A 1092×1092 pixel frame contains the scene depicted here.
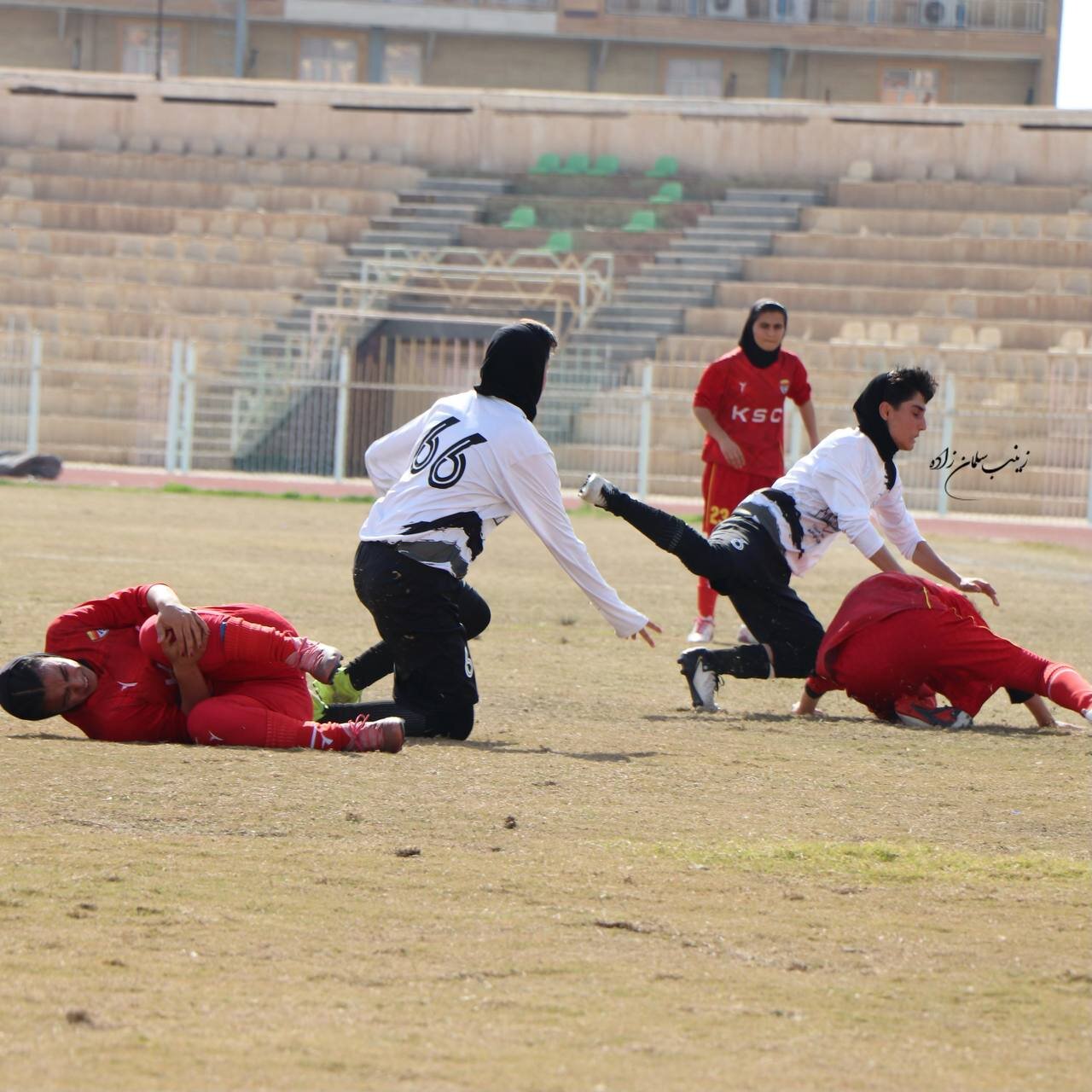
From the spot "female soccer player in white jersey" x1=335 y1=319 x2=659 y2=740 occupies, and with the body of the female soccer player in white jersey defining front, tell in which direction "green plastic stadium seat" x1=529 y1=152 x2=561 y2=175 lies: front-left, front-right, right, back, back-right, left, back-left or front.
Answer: front-left

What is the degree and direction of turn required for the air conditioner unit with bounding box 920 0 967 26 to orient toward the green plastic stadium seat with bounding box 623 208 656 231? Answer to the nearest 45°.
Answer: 0° — it already faces it

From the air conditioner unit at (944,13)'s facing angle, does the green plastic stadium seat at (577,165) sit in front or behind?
in front

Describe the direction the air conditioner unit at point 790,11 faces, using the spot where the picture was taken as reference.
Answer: facing the viewer

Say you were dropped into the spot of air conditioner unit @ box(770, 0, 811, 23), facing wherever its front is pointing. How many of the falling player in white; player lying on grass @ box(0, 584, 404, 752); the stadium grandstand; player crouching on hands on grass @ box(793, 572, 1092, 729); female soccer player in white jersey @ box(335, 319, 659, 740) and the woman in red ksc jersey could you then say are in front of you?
6

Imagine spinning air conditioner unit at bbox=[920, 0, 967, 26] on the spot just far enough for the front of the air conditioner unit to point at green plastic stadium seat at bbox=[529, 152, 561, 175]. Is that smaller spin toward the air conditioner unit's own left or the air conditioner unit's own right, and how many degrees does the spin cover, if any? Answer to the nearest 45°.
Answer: approximately 45° to the air conditioner unit's own right

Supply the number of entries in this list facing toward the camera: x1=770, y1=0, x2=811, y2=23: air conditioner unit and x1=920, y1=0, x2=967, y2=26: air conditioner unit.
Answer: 2

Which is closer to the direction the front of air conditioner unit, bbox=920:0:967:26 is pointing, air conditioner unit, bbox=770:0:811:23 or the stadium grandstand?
the stadium grandstand

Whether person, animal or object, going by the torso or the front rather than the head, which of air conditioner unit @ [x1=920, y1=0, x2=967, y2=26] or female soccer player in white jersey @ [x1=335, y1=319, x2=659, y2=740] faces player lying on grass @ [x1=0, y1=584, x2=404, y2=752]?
the air conditioner unit

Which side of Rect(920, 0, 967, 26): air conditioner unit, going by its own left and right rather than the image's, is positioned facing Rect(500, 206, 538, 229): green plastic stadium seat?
front

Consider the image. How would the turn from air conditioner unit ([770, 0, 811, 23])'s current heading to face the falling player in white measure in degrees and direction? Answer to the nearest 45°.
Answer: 0° — it already faces them

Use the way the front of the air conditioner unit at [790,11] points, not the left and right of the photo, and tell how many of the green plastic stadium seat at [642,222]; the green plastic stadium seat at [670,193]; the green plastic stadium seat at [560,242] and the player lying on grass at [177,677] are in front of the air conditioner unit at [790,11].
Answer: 4

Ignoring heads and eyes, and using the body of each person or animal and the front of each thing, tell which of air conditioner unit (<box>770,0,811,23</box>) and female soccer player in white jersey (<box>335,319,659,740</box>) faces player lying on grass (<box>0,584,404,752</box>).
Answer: the air conditioner unit

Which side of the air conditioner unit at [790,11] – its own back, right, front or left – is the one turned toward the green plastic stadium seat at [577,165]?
front

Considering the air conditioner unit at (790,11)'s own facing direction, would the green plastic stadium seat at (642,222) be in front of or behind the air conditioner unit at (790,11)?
in front

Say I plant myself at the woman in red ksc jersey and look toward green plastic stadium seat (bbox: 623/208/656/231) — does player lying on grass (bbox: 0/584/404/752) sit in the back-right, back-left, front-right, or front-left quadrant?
back-left

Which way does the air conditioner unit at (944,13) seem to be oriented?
toward the camera
